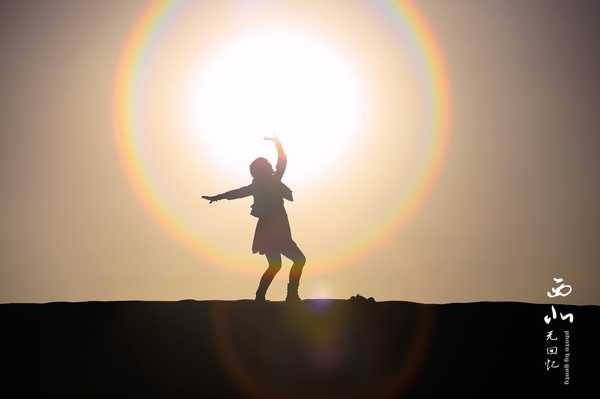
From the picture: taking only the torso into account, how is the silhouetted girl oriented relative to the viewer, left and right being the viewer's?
facing the viewer and to the right of the viewer
